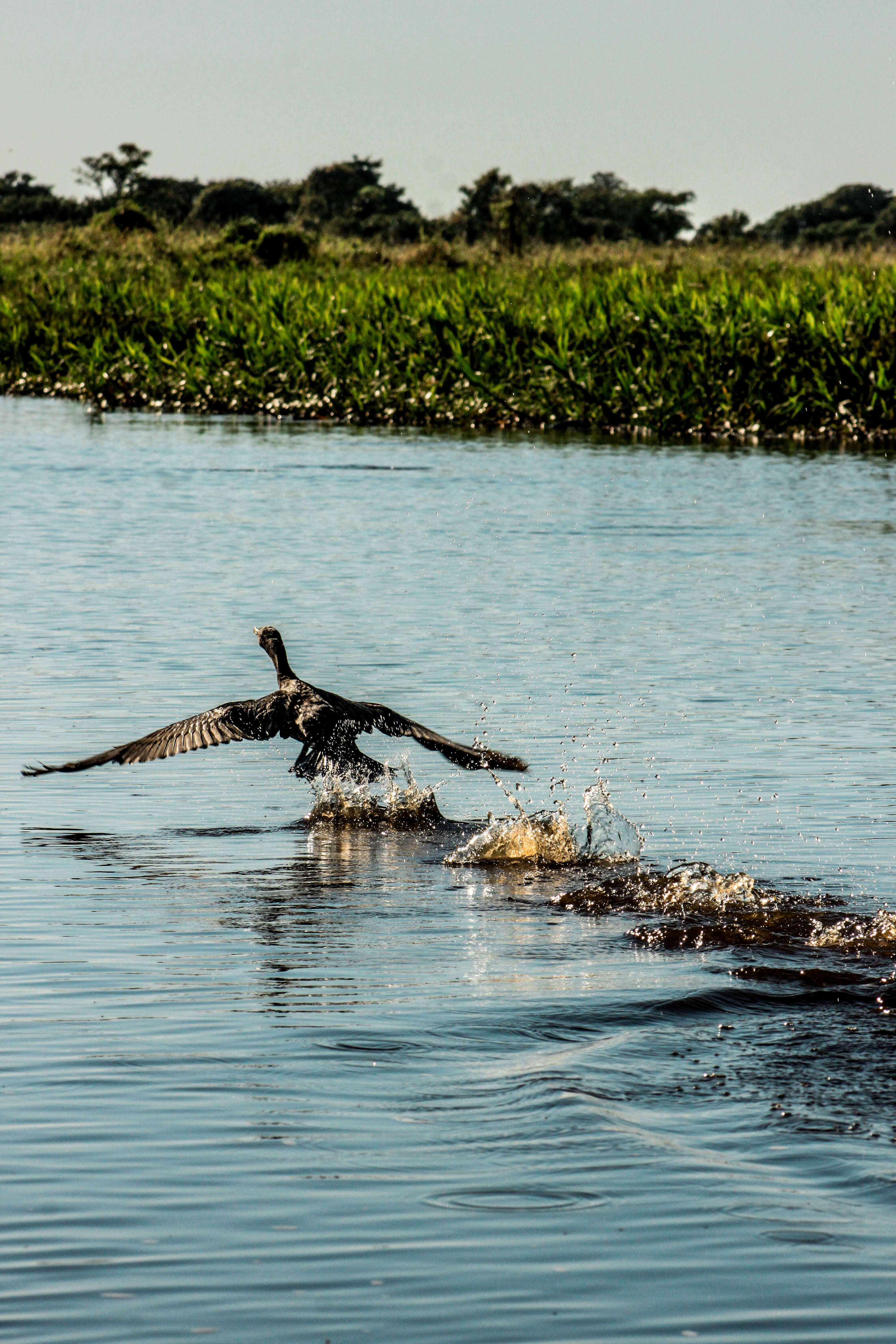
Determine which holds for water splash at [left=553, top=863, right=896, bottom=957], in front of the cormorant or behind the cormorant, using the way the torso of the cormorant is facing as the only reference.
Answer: behind

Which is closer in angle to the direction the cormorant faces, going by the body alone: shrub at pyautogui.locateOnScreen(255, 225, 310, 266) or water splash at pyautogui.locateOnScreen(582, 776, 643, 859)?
the shrub

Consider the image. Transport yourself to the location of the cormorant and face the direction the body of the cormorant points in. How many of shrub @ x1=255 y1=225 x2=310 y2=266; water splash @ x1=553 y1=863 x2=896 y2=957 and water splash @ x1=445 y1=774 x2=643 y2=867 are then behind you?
2

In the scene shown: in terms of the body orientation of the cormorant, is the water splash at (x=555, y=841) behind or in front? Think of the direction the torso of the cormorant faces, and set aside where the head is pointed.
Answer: behind

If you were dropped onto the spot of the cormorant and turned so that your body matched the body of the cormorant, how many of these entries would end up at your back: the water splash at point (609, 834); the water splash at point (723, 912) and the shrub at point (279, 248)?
2

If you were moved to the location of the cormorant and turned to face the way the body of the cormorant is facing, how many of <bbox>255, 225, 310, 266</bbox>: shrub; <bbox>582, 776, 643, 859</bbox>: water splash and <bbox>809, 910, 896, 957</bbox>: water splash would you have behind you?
2

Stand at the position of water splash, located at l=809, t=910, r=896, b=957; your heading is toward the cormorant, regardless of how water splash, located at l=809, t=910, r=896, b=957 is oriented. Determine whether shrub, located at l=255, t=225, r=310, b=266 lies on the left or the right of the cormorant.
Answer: right

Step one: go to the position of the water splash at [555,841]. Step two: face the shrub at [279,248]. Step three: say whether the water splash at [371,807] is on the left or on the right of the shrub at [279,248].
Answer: left

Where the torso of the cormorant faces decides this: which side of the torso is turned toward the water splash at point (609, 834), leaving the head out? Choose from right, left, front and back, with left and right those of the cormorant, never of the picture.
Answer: back

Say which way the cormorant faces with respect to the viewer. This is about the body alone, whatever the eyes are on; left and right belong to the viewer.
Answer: facing away from the viewer and to the left of the viewer
